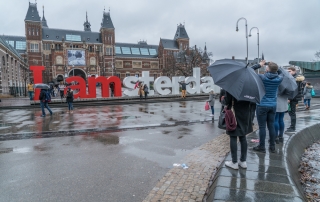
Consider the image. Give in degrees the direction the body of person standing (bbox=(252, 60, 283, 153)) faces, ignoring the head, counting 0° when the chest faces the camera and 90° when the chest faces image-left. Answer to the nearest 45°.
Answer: approximately 135°

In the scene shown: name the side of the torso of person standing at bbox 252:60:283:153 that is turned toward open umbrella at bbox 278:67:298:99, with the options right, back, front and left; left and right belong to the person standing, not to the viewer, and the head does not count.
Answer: right

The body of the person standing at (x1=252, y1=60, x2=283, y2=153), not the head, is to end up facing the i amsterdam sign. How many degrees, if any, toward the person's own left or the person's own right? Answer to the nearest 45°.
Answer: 0° — they already face it

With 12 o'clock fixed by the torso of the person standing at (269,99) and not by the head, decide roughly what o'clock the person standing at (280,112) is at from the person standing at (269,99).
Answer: the person standing at (280,112) is roughly at 2 o'clock from the person standing at (269,99).

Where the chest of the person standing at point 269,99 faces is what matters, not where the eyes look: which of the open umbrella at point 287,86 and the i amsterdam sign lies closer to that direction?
the i amsterdam sign

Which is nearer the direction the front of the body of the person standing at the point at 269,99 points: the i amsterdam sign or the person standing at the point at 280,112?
the i amsterdam sign
